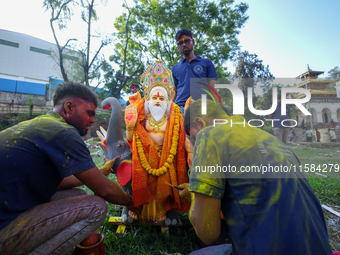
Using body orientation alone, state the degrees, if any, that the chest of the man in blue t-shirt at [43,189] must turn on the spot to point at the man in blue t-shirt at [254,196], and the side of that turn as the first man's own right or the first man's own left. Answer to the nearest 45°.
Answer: approximately 45° to the first man's own right

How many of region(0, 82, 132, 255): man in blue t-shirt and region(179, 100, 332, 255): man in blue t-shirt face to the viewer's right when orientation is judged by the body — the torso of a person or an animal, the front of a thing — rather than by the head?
1

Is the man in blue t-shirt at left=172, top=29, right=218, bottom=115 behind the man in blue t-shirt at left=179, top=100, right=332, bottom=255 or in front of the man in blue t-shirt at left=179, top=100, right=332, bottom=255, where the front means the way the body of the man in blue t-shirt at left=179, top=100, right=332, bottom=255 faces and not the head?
in front

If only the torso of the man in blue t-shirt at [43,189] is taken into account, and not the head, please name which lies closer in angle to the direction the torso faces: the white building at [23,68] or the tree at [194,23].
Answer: the tree

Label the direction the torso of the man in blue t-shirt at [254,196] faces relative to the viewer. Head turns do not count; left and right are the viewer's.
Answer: facing away from the viewer and to the left of the viewer

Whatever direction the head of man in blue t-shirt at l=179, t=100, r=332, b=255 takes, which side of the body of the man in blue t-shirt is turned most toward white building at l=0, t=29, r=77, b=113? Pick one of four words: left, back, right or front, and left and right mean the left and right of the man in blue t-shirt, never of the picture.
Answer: front

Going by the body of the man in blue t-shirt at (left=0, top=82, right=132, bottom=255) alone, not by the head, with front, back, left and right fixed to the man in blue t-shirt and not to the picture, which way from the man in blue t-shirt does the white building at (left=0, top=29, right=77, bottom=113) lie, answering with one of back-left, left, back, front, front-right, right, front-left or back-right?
left

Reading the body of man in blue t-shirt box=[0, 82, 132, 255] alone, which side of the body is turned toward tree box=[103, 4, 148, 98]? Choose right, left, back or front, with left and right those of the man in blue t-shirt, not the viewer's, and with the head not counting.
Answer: left

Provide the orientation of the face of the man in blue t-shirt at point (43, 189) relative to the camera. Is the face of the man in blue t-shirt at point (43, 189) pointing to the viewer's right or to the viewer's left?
to the viewer's right

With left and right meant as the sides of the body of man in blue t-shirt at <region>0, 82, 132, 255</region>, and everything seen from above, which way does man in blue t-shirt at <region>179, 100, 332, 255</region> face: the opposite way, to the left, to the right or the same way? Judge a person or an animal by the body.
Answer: to the left

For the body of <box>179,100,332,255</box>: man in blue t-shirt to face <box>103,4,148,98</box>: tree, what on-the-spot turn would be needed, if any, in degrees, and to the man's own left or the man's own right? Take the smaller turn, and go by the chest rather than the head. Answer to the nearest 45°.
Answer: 0° — they already face it

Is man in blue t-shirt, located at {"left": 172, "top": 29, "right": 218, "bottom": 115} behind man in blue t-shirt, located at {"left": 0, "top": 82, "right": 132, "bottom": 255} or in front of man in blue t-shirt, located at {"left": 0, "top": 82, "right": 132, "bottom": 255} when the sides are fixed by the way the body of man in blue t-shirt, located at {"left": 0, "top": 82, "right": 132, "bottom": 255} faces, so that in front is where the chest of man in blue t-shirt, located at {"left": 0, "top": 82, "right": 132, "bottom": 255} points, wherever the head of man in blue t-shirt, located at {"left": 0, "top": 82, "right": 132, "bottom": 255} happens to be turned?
in front

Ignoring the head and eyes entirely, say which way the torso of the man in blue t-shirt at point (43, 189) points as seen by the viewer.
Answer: to the viewer's right
